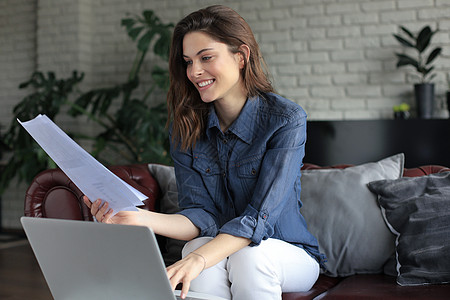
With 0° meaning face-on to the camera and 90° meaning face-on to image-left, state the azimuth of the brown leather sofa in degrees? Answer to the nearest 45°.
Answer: approximately 0°

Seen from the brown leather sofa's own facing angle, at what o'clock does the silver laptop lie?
The silver laptop is roughly at 12 o'clock from the brown leather sofa.

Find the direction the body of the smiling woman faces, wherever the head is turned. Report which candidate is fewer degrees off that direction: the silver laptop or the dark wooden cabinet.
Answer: the silver laptop

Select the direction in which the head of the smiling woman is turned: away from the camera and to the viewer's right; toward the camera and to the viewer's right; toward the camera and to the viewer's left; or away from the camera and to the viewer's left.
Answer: toward the camera and to the viewer's left

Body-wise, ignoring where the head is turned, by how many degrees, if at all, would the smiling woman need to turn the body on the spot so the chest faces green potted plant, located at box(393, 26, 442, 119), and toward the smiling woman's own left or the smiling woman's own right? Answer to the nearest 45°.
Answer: approximately 180°

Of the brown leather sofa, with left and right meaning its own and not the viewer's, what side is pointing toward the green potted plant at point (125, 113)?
back

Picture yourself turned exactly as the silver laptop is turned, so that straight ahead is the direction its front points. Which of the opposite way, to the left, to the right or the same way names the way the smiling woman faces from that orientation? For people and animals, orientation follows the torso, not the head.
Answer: the opposite way

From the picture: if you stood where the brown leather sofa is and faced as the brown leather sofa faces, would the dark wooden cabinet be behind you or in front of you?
behind

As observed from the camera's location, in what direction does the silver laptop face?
facing away from the viewer and to the right of the viewer

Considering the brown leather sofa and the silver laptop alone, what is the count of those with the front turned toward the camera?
1
